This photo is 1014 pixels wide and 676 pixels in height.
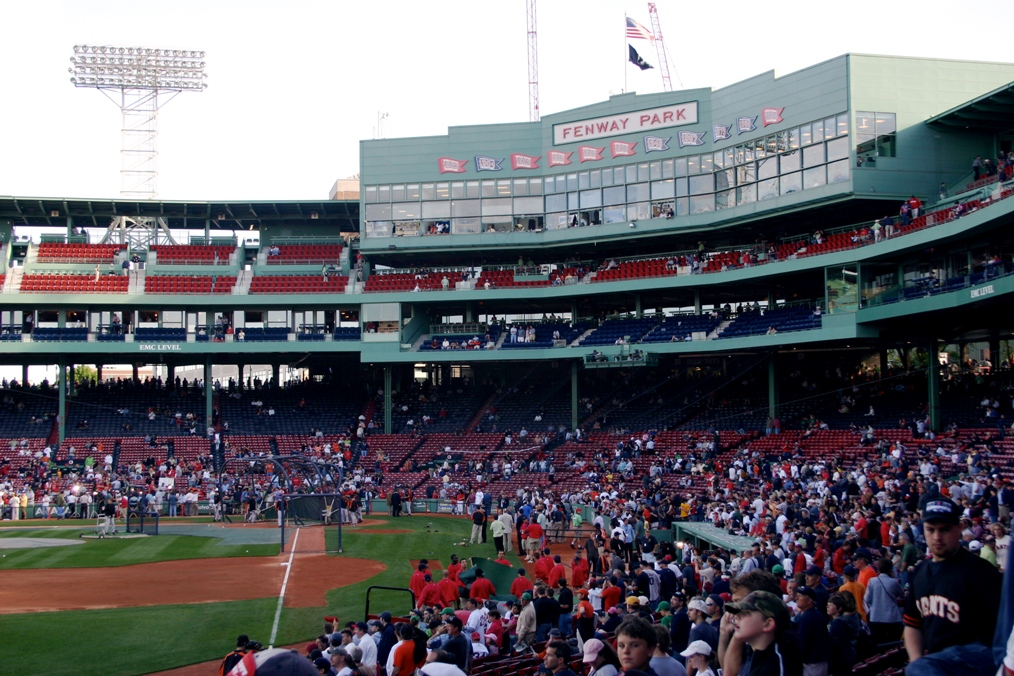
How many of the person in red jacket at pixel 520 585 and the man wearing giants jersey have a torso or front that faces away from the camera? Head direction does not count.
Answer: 1

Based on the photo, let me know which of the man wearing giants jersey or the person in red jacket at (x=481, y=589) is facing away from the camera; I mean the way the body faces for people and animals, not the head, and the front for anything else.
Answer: the person in red jacket

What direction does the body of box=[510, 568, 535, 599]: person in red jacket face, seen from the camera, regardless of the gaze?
away from the camera

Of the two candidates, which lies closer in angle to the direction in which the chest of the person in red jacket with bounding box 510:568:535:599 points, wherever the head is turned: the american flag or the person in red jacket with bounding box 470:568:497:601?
the american flag

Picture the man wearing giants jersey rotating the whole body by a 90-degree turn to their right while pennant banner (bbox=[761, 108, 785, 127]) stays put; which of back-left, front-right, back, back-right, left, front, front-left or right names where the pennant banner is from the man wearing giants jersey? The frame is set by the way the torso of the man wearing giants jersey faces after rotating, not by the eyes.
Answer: front-right

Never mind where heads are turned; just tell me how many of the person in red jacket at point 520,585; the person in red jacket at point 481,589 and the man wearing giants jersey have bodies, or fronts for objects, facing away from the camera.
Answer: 2

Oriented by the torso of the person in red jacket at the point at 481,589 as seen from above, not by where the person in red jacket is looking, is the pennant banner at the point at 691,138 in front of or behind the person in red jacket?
in front

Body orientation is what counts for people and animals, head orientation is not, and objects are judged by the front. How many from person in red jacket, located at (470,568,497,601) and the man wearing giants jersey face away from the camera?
1

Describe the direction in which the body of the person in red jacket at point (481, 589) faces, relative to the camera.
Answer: away from the camera
